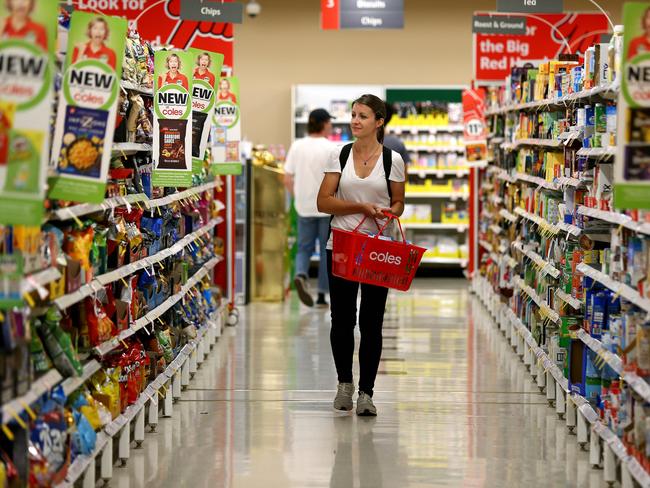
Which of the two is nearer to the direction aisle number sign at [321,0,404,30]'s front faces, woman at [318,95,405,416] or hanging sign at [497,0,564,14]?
the woman

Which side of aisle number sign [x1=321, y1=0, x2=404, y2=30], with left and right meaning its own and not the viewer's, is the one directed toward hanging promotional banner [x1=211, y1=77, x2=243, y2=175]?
front

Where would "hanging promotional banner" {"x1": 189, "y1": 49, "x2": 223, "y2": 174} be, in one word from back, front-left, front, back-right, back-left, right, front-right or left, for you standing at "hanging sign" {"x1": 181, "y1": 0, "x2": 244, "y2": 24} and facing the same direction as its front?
front

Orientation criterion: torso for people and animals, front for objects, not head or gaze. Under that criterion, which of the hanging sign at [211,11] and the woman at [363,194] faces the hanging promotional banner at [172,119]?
the hanging sign

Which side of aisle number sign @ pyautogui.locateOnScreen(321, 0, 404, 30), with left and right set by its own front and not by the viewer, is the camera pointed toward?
front

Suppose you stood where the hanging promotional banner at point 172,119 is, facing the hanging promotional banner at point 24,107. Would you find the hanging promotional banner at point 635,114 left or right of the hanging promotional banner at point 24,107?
left

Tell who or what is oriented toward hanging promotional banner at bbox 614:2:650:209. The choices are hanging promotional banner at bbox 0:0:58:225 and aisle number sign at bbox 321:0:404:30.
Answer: the aisle number sign

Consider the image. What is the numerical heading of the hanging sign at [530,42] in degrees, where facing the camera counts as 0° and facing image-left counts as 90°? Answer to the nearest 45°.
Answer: approximately 0°

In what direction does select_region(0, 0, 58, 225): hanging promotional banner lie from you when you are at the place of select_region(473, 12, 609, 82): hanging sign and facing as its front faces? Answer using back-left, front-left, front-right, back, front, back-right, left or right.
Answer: front

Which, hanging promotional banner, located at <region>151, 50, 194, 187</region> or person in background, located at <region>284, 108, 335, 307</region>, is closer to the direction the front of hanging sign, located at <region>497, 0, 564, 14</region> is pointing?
the hanging promotional banner

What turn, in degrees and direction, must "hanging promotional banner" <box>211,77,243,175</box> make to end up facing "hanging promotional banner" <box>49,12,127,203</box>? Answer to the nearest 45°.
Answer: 0° — it already faces it

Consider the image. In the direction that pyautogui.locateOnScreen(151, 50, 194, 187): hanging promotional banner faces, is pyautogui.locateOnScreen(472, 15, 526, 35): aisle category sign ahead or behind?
behind

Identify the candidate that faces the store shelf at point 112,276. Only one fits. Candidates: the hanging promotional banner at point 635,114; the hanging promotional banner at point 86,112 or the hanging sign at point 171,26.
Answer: the hanging sign

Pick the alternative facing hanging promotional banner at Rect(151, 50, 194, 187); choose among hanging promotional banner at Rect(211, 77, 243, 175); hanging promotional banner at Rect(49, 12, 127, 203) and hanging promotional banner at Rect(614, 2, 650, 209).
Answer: hanging promotional banner at Rect(211, 77, 243, 175)

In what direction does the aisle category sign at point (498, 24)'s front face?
toward the camera
